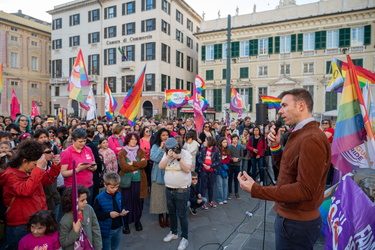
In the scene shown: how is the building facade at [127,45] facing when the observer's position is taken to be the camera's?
facing the viewer and to the left of the viewer

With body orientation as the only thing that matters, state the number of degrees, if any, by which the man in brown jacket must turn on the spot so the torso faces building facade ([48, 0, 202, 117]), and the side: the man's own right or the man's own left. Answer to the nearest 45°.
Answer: approximately 45° to the man's own right

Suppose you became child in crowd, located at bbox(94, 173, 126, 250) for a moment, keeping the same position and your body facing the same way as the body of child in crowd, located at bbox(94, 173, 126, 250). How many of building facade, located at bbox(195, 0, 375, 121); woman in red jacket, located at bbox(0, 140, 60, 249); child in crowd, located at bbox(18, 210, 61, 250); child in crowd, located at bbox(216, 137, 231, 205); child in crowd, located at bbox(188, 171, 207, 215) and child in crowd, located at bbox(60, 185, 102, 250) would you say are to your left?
3

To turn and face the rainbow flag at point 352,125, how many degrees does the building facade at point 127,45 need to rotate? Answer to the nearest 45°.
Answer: approximately 45° to its left

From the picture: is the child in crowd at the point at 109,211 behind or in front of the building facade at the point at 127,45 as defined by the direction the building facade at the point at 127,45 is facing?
in front

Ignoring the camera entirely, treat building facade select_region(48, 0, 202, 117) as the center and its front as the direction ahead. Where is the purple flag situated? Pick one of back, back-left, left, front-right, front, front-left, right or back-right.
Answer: front-left

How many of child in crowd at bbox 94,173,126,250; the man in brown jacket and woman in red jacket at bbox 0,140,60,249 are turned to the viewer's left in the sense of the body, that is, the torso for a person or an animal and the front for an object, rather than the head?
1

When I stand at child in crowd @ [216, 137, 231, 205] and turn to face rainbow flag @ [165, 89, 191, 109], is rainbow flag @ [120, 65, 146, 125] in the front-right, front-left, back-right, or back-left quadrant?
front-left

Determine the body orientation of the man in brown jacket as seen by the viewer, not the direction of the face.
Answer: to the viewer's left

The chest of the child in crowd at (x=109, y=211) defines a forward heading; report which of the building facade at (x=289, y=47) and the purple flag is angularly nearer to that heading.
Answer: the purple flag

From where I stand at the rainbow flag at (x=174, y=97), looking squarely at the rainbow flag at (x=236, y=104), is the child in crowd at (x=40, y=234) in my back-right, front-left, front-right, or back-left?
back-right

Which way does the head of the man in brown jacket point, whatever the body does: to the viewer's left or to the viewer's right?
to the viewer's left
